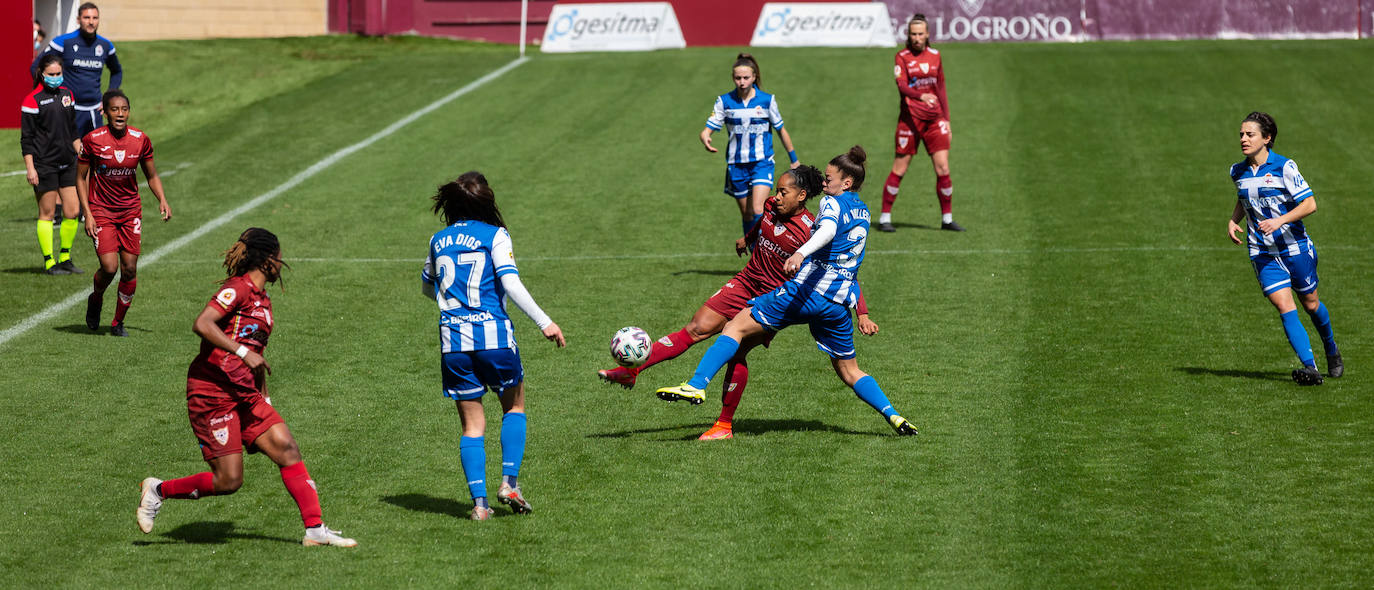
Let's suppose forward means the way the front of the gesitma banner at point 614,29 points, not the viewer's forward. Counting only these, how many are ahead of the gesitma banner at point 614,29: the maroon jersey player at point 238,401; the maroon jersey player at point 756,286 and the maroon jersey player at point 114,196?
3

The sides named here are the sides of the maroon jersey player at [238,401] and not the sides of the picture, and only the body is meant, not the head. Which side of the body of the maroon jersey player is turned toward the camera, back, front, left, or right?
right

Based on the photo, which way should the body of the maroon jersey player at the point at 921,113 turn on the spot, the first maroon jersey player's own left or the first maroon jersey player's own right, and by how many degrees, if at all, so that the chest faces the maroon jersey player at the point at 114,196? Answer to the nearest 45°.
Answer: approximately 45° to the first maroon jersey player's own right

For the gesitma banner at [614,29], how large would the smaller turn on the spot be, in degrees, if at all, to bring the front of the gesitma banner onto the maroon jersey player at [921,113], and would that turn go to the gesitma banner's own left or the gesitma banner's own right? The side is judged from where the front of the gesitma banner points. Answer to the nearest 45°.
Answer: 0° — it already faces them

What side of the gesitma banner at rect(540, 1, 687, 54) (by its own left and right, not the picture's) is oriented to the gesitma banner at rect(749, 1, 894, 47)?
left

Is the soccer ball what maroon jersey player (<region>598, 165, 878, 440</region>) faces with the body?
yes

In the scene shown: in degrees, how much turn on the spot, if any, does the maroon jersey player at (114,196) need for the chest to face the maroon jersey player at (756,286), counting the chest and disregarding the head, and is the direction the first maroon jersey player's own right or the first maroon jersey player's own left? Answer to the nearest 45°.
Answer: approximately 45° to the first maroon jersey player's own left
